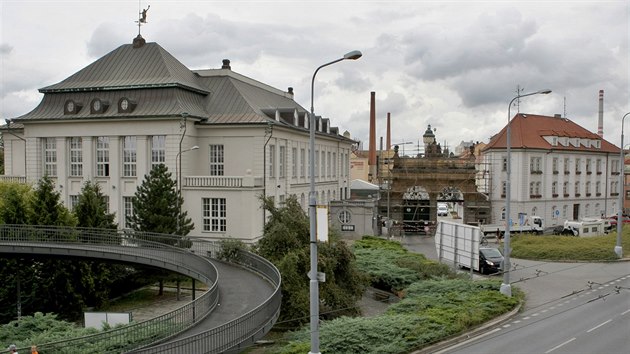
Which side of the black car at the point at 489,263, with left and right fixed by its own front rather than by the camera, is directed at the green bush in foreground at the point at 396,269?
right

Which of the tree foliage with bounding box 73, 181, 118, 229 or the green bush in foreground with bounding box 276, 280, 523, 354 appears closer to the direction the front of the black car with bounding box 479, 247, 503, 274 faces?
the green bush in foreground

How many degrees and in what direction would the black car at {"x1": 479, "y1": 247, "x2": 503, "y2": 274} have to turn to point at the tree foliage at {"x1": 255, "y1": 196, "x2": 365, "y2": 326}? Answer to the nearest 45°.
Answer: approximately 90° to its right

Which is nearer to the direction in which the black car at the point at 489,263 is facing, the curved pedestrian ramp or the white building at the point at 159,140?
the curved pedestrian ramp

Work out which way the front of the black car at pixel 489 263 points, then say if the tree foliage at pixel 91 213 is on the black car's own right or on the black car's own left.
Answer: on the black car's own right

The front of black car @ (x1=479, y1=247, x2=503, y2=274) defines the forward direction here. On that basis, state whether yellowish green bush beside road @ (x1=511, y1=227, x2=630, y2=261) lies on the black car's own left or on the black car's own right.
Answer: on the black car's own left

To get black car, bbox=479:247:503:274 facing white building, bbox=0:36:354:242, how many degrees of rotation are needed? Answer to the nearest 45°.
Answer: approximately 135° to its right

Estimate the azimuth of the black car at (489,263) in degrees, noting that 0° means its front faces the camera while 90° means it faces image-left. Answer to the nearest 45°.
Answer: approximately 315°

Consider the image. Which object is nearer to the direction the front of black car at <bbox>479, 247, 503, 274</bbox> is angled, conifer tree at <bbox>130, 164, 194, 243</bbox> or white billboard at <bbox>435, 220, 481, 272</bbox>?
the white billboard

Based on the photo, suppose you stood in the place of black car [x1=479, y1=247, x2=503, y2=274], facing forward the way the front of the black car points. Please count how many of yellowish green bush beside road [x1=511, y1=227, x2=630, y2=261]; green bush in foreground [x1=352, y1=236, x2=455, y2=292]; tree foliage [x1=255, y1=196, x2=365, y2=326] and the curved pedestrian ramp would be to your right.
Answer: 3

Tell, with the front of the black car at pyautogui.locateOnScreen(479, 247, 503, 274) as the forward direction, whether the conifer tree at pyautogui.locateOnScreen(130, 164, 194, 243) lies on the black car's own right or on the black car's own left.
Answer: on the black car's own right

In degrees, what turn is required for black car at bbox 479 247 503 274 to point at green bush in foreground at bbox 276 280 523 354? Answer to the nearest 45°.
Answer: approximately 45° to its right

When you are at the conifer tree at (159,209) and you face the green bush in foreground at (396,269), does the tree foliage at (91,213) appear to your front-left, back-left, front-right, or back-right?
back-right

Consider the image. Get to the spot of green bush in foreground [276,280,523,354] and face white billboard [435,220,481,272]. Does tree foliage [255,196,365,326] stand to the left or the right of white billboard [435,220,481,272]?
left
